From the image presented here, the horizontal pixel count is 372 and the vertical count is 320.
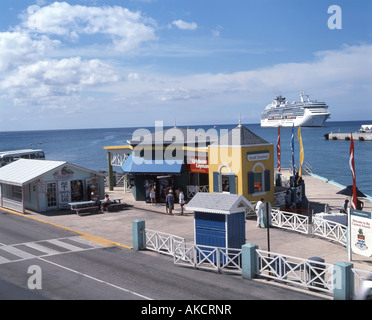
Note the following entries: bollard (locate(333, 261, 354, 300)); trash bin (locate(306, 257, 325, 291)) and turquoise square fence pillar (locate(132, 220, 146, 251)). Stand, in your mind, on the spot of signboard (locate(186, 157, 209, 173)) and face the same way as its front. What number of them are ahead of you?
3

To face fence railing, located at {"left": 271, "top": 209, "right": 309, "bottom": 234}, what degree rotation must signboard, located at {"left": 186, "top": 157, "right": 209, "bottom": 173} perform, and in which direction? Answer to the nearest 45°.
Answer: approximately 45° to its left
